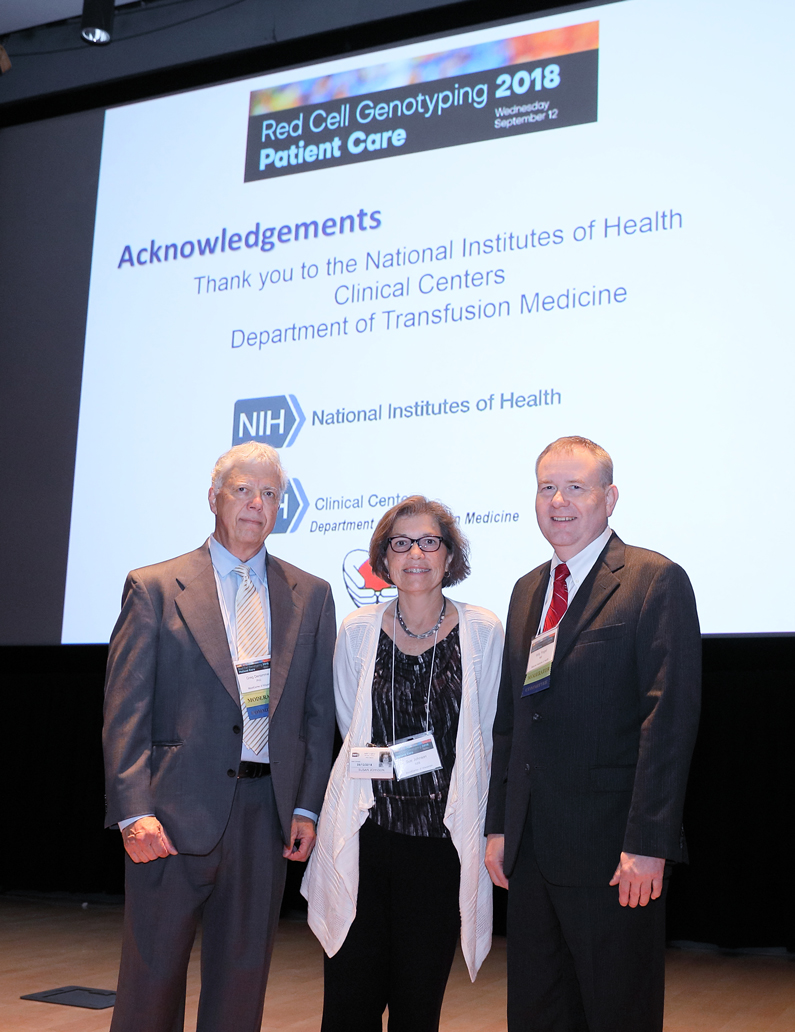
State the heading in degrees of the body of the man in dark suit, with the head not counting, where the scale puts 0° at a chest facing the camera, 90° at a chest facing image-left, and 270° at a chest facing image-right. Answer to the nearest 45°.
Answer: approximately 45°

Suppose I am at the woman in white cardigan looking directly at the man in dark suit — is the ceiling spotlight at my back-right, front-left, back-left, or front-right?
back-left

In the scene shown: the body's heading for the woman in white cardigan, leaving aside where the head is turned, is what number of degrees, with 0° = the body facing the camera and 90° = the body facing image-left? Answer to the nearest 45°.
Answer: approximately 0°

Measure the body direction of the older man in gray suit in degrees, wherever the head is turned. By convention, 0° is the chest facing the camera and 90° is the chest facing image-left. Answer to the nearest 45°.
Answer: approximately 315°

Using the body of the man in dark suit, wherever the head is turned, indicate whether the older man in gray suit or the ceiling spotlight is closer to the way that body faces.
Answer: the older man in gray suit
